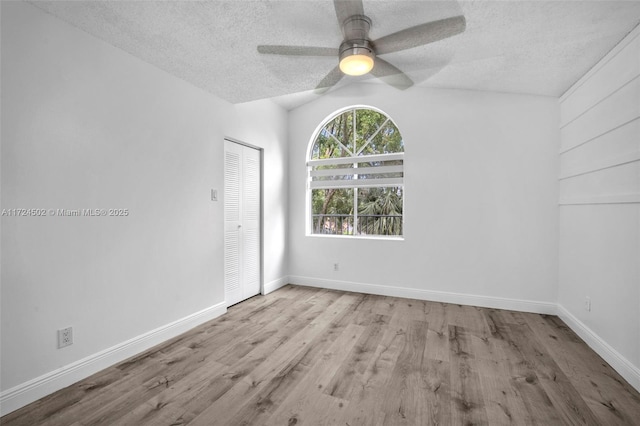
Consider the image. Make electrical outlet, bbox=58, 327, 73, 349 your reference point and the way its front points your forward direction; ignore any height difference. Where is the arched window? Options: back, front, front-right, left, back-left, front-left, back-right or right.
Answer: front-left

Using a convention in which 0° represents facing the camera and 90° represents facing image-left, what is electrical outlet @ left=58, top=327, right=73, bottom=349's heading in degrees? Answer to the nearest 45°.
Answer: approximately 315°
